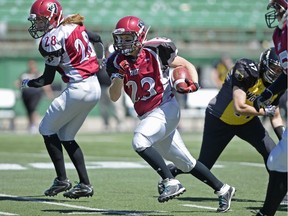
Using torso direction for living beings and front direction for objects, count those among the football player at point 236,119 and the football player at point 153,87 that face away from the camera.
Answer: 0

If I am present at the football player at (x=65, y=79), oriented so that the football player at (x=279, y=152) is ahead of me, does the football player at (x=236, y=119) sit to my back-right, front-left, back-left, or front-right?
front-left

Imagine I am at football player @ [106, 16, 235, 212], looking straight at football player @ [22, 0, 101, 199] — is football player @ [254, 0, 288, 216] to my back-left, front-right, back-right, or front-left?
back-left

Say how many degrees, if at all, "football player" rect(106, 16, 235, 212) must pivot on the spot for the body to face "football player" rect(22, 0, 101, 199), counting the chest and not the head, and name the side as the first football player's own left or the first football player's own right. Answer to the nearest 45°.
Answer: approximately 90° to the first football player's own right

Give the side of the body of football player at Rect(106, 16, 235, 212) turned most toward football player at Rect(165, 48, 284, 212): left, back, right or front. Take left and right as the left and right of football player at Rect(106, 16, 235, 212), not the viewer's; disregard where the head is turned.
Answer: back

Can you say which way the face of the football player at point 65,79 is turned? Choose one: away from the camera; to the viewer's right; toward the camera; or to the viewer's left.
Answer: to the viewer's left

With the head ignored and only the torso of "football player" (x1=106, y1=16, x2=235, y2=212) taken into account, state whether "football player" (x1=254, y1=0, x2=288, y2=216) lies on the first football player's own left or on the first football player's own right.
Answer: on the first football player's own left

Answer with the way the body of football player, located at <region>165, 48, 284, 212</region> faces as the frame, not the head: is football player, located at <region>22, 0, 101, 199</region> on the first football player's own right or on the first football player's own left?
on the first football player's own right
